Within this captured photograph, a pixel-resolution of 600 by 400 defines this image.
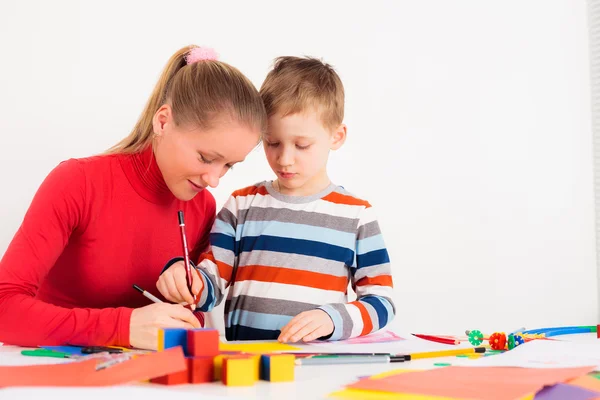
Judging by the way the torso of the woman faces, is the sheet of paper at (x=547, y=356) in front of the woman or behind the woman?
in front

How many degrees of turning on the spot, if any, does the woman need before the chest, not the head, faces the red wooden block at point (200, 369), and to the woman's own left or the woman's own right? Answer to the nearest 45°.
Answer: approximately 45° to the woman's own right

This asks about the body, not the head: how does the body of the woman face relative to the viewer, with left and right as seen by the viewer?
facing the viewer and to the right of the viewer

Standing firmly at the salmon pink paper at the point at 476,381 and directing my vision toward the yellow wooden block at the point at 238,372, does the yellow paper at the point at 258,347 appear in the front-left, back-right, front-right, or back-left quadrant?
front-right

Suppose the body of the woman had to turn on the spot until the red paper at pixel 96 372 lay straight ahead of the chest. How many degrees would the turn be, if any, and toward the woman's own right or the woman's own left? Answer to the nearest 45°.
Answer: approximately 45° to the woman's own right

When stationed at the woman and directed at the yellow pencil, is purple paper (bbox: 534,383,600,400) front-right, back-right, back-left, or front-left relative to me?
front-right

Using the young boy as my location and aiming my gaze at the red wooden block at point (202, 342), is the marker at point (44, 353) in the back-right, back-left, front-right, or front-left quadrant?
front-right

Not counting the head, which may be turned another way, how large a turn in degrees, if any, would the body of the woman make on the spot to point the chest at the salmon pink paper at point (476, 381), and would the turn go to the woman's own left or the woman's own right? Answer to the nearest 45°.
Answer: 0° — they already face it

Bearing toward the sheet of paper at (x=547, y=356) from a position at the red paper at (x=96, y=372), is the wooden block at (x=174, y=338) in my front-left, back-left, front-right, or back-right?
front-left

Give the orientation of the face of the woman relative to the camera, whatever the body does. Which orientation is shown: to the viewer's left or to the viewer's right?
to the viewer's right

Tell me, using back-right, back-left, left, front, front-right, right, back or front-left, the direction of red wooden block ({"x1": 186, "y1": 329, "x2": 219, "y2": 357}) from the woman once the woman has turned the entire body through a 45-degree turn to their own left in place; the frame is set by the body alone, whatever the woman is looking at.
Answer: right
